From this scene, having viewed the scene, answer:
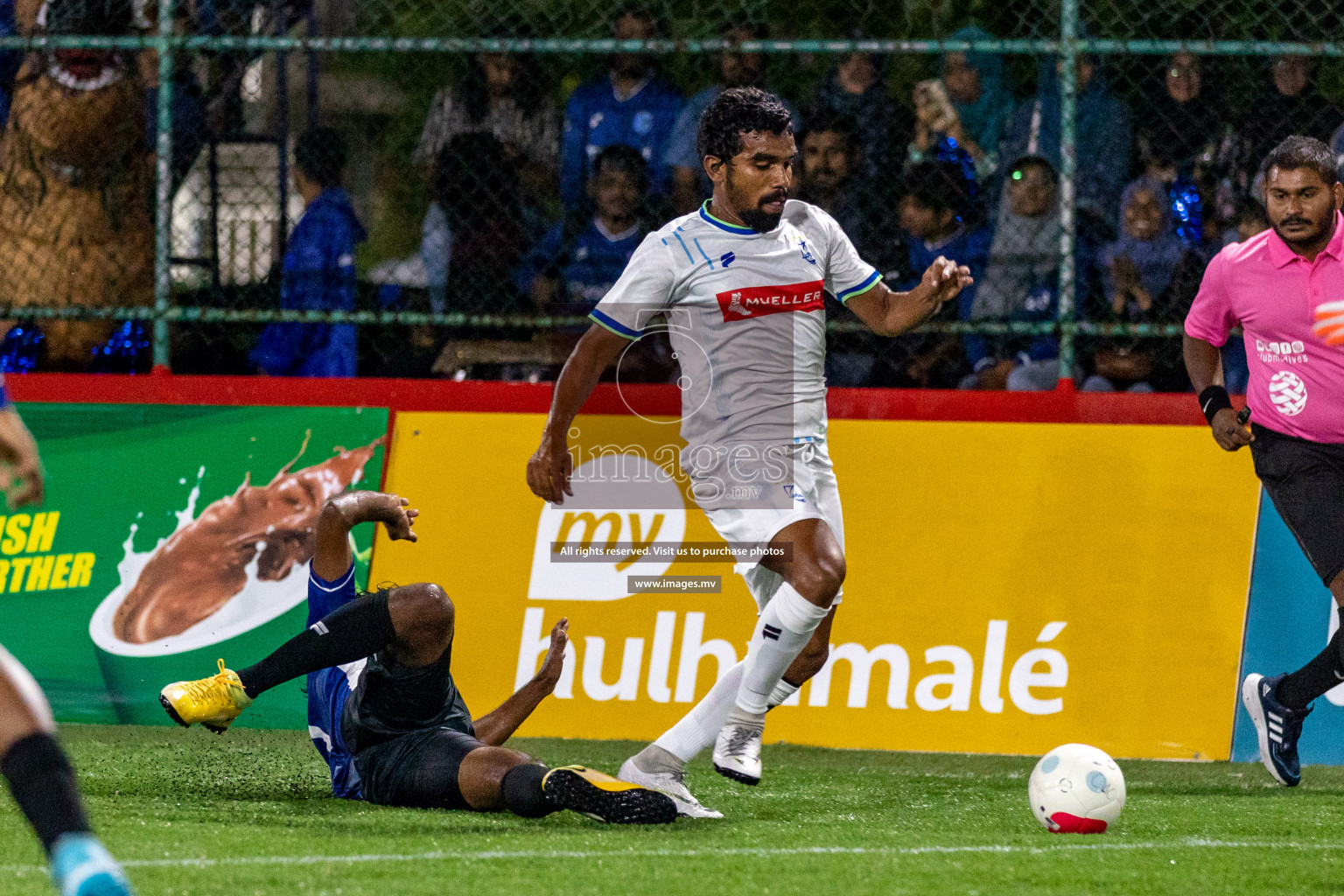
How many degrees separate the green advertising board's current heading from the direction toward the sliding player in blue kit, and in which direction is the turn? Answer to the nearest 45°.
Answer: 0° — it already faces them

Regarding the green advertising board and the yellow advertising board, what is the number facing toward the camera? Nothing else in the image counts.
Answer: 2

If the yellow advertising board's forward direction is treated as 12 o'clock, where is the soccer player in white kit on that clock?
The soccer player in white kit is roughly at 1 o'clock from the yellow advertising board.

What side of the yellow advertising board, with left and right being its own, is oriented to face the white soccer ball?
front

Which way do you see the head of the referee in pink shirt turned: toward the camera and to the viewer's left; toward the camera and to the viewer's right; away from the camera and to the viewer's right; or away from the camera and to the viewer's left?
toward the camera and to the viewer's left

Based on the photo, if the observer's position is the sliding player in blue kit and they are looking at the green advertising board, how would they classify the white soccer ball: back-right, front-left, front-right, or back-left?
back-right

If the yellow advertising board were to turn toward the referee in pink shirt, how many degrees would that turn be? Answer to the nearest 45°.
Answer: approximately 45° to its left

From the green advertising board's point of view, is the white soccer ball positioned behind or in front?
in front

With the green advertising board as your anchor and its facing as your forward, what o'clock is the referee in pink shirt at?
The referee in pink shirt is roughly at 10 o'clock from the green advertising board.
